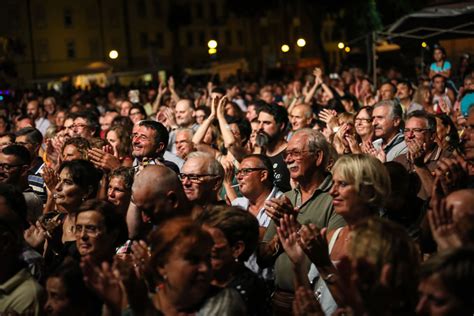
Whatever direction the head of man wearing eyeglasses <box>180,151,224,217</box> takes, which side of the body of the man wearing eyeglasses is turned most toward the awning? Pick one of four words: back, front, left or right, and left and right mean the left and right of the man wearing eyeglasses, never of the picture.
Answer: back

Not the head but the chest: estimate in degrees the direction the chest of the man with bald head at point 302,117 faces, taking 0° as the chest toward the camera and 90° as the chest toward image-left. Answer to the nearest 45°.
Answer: approximately 45°

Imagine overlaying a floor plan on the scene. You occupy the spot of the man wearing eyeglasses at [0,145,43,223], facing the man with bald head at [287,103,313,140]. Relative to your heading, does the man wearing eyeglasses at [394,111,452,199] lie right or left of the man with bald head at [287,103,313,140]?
right

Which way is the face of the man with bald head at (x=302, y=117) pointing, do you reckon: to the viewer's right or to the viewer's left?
to the viewer's left

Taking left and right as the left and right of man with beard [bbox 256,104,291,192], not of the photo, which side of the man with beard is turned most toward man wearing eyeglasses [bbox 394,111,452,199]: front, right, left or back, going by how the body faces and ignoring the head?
left

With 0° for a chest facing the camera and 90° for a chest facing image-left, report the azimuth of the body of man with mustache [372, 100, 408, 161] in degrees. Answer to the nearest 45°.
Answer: approximately 45°

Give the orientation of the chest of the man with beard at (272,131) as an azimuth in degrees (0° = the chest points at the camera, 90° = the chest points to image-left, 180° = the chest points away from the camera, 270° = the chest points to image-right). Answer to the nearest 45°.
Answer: approximately 45°

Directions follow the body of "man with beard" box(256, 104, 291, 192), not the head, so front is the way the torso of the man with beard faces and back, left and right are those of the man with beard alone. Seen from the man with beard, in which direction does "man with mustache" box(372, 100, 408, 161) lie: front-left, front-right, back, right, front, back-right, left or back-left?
back-left

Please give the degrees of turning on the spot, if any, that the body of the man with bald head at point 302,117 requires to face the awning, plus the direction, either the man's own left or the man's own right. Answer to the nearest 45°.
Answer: approximately 180°

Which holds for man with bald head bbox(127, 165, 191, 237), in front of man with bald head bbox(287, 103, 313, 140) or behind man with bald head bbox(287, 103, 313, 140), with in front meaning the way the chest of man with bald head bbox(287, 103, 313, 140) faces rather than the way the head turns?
in front
